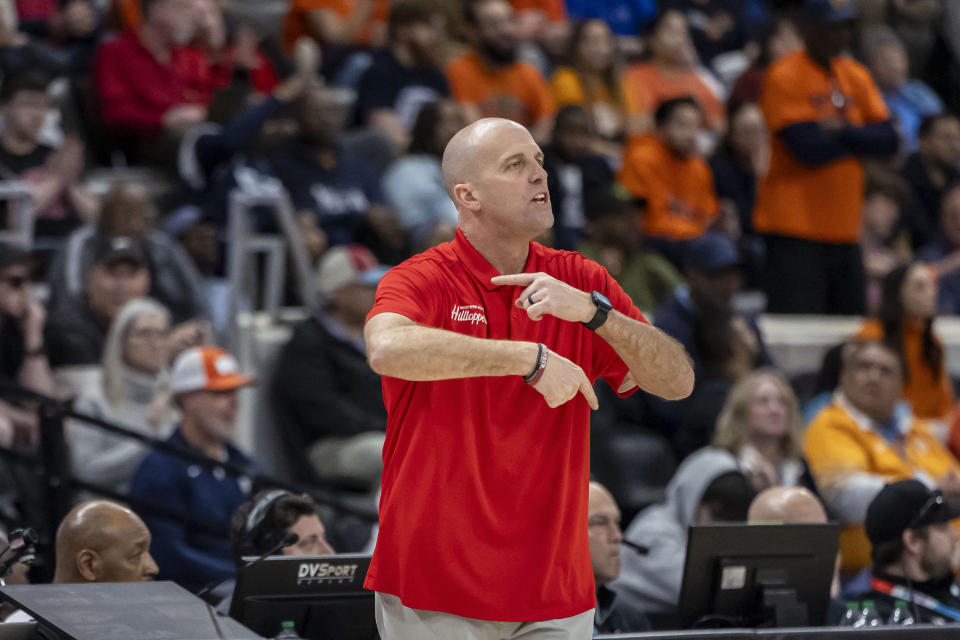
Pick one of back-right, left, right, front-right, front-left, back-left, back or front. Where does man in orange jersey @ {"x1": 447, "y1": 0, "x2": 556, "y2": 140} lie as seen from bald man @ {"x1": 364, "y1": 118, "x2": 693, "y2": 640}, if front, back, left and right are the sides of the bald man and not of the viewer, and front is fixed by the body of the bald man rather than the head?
back-left

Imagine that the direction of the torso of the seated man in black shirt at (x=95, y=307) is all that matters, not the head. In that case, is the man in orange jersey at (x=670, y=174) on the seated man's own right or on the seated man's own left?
on the seated man's own left

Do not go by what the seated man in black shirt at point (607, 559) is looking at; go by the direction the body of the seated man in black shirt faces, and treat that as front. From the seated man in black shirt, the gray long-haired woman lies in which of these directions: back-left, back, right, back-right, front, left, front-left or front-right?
back

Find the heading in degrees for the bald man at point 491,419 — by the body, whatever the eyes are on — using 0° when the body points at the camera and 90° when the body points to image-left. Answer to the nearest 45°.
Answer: approximately 315°

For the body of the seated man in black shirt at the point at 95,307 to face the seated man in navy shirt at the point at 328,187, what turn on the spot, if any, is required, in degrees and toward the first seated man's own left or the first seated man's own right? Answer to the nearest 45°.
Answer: approximately 90° to the first seated man's own left

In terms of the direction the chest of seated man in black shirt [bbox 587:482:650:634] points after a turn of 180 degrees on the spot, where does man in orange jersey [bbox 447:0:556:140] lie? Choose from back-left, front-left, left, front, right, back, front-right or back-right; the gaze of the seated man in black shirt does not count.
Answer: front-right

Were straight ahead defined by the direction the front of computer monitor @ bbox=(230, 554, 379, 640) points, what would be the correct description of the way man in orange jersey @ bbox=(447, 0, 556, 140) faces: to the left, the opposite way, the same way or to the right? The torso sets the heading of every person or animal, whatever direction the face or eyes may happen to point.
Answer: the opposite way

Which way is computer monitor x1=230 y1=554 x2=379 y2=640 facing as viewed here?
away from the camera

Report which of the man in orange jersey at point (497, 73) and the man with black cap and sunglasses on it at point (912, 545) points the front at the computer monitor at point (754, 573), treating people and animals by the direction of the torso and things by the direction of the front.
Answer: the man in orange jersey

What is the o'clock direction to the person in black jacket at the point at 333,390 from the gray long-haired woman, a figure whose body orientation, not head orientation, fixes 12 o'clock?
The person in black jacket is roughly at 10 o'clock from the gray long-haired woman.

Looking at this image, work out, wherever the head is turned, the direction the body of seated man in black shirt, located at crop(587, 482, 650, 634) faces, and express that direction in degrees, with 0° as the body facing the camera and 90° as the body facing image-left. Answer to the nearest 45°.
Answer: approximately 315°

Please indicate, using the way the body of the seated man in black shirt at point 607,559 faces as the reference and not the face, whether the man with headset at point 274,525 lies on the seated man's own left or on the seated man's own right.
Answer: on the seated man's own right
